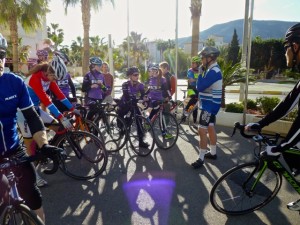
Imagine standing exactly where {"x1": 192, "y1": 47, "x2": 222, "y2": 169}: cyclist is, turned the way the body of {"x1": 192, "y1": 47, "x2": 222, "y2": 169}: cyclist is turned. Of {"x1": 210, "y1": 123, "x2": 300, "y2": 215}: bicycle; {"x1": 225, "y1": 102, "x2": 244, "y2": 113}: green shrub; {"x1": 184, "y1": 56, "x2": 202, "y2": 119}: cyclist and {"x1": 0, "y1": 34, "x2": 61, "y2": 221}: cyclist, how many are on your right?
2

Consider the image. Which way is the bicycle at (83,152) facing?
to the viewer's right

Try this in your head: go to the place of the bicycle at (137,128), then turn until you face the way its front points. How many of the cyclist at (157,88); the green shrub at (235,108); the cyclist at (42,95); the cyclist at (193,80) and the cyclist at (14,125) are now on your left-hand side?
3

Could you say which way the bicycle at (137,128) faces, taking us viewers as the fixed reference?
facing the viewer and to the right of the viewer

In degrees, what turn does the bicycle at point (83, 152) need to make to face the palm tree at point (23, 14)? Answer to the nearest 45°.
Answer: approximately 90° to its left

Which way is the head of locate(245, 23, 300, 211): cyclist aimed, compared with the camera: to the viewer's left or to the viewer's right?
to the viewer's left

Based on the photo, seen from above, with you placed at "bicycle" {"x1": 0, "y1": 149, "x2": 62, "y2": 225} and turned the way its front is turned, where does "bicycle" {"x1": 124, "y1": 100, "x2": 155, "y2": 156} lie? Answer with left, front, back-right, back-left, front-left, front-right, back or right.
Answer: left

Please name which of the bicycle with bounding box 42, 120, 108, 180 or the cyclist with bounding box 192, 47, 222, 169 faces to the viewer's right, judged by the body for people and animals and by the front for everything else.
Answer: the bicycle

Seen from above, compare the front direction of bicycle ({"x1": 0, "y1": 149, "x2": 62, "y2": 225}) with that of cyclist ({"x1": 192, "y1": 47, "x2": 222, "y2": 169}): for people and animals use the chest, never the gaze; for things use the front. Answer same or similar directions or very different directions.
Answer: very different directions

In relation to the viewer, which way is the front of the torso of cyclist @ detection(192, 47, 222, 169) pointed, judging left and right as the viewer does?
facing to the left of the viewer

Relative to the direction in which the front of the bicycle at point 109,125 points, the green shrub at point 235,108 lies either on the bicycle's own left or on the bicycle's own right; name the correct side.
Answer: on the bicycle's own left

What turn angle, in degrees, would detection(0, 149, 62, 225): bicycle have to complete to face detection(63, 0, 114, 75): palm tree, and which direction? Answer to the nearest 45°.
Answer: approximately 135° to its left
